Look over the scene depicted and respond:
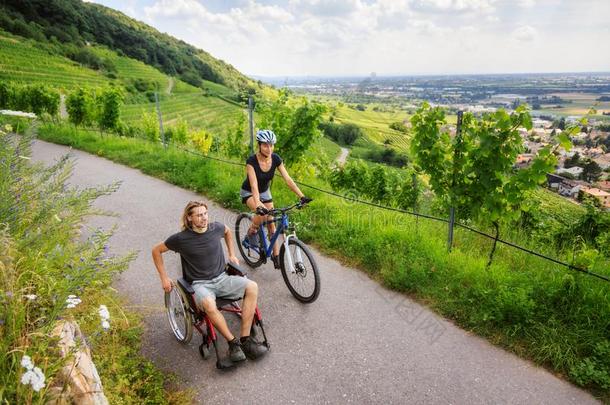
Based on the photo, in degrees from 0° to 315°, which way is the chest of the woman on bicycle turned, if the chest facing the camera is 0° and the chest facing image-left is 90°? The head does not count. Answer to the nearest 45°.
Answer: approximately 315°

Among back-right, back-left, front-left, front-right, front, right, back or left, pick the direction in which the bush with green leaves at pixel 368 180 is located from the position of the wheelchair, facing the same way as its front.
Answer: left

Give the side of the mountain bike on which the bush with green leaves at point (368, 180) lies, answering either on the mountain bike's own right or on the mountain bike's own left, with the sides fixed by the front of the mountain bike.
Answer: on the mountain bike's own left

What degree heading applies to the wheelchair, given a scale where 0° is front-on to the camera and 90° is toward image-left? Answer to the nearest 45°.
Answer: approximately 315°

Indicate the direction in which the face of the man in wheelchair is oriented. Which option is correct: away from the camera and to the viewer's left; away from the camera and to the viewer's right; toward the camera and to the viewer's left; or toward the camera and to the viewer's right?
toward the camera and to the viewer's right

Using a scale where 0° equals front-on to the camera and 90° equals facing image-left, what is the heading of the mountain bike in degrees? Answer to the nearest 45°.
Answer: approximately 315°

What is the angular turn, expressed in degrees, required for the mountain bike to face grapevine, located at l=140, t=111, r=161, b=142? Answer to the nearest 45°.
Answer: approximately 180°

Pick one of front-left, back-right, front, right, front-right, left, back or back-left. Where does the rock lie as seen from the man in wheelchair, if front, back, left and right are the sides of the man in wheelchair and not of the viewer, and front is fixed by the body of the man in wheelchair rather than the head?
right

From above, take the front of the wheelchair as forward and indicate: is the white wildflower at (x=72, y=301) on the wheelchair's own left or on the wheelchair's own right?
on the wheelchair's own right

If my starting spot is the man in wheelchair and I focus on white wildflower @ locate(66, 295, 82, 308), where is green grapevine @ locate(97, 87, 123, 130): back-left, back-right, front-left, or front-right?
back-right

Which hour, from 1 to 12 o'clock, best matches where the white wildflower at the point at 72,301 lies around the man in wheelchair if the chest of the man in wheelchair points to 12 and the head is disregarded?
The white wildflower is roughly at 3 o'clock from the man in wheelchair.
